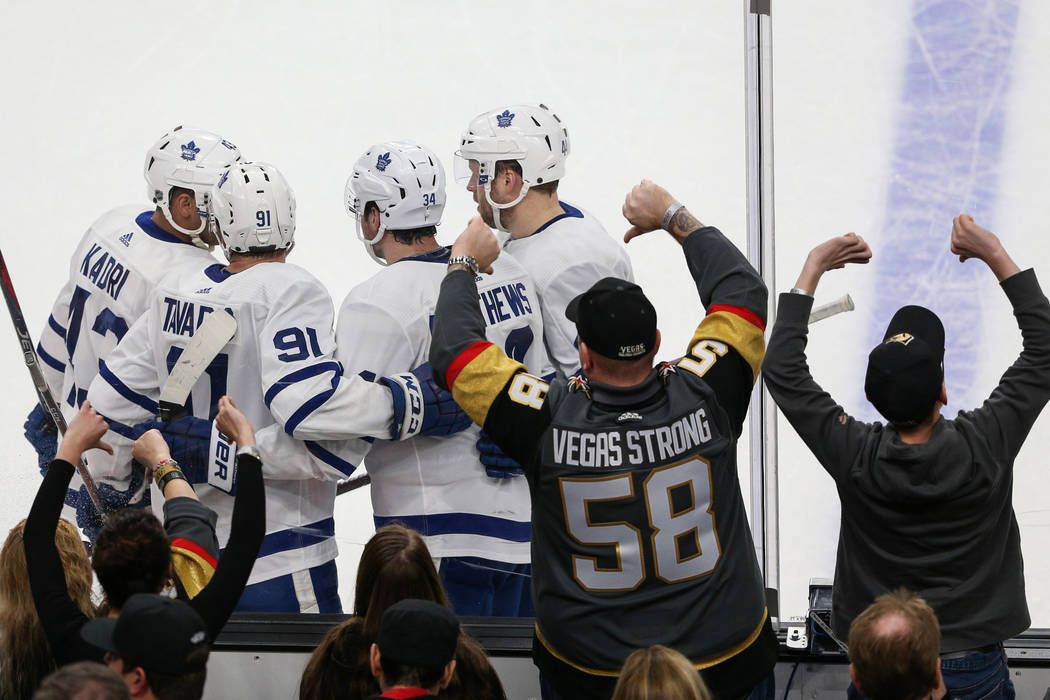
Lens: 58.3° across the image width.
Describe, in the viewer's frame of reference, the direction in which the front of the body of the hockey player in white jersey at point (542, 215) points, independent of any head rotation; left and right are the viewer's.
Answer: facing to the left of the viewer

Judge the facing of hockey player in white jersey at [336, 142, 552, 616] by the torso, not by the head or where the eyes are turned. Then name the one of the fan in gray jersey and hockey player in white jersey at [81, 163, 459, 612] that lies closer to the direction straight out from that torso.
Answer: the hockey player in white jersey

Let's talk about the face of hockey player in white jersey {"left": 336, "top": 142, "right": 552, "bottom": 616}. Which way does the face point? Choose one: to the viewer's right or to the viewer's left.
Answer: to the viewer's left

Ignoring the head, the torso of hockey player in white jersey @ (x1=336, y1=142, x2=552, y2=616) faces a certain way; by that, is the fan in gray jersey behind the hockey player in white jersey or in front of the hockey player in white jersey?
behind

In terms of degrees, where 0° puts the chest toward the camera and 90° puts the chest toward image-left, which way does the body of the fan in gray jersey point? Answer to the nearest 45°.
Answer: approximately 180°

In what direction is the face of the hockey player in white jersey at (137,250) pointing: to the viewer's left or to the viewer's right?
to the viewer's right

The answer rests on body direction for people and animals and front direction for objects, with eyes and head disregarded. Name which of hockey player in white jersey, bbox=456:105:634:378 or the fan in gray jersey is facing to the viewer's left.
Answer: the hockey player in white jersey

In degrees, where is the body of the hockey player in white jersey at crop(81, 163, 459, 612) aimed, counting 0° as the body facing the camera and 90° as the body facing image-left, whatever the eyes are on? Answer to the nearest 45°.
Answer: approximately 225°

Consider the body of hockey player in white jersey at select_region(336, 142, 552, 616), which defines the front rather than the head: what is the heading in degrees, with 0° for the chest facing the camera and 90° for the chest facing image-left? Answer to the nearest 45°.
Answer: approximately 135°

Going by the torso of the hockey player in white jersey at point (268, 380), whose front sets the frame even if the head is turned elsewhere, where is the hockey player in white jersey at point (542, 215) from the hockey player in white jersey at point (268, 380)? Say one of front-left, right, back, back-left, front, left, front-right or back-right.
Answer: front-right

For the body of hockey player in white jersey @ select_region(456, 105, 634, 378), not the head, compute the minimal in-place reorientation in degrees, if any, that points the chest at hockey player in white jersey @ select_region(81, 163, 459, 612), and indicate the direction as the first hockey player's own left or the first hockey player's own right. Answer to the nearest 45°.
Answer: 0° — they already face them

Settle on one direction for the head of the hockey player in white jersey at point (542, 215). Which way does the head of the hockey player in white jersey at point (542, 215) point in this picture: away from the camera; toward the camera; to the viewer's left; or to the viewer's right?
to the viewer's left

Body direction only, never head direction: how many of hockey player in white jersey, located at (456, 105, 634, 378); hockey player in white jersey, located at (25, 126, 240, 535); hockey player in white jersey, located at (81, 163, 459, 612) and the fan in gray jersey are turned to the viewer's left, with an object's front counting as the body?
1

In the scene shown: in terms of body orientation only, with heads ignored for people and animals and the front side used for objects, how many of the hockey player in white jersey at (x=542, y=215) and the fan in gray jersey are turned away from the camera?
1

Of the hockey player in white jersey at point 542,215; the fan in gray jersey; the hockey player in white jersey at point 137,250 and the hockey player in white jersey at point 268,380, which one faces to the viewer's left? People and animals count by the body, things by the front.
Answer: the hockey player in white jersey at point 542,215
